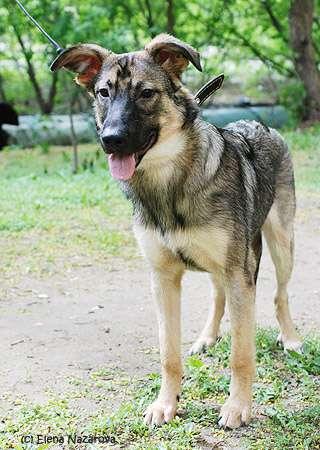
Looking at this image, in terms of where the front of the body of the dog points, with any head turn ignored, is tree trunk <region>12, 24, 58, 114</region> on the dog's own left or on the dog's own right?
on the dog's own right

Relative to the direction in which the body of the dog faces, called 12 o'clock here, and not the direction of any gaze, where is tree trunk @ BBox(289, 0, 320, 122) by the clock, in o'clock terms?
The tree trunk is roughly at 5 o'clock from the dog.

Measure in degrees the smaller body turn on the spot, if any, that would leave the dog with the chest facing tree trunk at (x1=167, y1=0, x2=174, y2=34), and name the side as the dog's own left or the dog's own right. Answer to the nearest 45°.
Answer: approximately 135° to the dog's own right

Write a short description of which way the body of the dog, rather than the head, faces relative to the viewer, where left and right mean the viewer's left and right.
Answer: facing the viewer and to the left of the viewer
